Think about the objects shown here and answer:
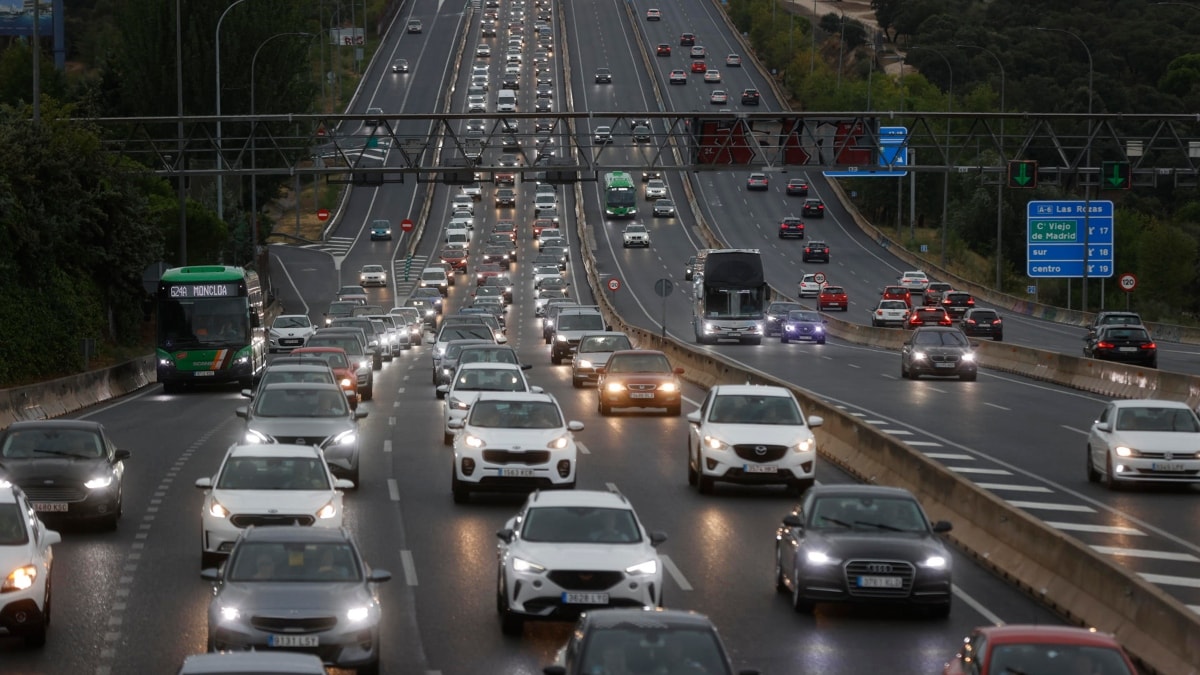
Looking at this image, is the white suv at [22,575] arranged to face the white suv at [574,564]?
no

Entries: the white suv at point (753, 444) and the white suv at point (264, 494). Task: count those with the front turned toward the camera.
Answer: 2

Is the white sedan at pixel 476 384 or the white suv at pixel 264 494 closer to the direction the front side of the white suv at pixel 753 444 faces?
the white suv

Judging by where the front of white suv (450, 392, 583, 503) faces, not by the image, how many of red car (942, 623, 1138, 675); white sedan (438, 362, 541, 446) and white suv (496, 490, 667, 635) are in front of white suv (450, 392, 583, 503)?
2

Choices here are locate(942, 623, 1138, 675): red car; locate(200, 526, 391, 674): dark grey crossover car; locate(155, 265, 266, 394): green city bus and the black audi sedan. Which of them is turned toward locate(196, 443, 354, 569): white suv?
the green city bus

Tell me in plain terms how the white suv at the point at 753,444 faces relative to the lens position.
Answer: facing the viewer

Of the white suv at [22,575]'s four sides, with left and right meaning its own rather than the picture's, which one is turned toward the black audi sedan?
left

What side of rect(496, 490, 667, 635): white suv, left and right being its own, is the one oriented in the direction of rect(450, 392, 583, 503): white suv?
back

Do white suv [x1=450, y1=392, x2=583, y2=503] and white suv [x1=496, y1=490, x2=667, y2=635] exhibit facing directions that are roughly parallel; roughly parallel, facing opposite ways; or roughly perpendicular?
roughly parallel

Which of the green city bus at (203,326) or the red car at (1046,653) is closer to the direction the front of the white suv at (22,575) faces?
the red car

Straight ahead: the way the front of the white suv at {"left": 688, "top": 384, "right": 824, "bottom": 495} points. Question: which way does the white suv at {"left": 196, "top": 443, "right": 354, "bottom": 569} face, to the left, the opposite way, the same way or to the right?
the same way

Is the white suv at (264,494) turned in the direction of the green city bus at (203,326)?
no

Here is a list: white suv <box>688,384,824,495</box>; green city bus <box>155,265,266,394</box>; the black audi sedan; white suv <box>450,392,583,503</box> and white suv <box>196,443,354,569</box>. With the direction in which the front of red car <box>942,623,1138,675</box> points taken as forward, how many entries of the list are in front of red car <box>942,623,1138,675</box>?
0

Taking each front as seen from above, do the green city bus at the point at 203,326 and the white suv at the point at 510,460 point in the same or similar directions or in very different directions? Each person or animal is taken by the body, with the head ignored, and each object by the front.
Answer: same or similar directions

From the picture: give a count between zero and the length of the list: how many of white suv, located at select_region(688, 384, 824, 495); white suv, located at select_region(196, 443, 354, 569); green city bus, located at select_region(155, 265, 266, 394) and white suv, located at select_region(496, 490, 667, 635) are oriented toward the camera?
4

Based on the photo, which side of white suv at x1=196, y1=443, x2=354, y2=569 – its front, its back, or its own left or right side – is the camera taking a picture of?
front

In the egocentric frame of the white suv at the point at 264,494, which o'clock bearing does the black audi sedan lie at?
The black audi sedan is roughly at 10 o'clock from the white suv.

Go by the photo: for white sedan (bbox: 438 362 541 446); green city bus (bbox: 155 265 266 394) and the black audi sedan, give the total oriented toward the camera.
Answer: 3

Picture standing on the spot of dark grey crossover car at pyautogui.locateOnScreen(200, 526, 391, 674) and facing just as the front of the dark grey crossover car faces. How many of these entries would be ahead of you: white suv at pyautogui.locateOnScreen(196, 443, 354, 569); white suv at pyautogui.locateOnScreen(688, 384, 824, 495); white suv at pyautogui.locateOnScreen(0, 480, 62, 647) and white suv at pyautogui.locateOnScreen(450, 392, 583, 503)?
0

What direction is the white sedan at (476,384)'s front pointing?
toward the camera

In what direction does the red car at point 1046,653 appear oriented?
toward the camera

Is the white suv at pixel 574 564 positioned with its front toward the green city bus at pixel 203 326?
no
